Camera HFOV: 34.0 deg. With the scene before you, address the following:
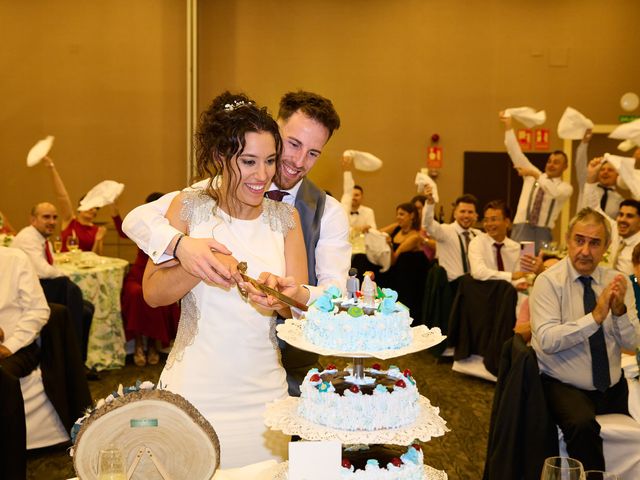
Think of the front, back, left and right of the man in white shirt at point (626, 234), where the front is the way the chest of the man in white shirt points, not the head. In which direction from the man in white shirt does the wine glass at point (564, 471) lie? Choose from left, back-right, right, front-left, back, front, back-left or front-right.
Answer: front-left

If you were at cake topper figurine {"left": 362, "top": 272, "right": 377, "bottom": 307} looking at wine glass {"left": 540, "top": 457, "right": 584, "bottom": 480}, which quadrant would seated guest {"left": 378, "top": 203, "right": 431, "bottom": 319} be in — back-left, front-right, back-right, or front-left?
back-left

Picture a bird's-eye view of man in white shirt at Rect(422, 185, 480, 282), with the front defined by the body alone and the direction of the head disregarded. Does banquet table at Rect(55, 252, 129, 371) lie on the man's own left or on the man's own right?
on the man's own right

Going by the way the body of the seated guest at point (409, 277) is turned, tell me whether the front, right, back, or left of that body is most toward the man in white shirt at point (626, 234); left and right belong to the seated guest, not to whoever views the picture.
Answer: left

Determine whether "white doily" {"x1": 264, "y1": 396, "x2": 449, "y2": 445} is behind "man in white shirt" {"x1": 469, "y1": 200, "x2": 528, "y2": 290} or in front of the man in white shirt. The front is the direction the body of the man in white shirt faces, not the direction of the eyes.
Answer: in front

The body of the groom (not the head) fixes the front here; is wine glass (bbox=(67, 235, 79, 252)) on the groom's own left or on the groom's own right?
on the groom's own right

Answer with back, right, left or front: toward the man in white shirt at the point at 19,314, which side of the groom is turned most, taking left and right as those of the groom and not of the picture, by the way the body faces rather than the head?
right

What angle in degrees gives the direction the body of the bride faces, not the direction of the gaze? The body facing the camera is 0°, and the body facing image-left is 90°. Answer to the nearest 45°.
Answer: approximately 315°

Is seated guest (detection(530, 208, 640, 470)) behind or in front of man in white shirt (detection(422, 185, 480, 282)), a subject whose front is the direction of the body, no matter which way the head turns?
in front
